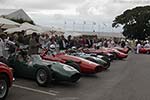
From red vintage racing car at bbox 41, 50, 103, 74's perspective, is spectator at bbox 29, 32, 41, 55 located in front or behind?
behind

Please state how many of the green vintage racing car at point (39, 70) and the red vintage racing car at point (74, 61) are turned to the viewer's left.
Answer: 0

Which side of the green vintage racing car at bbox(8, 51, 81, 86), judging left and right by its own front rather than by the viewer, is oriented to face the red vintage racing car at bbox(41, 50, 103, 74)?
left
